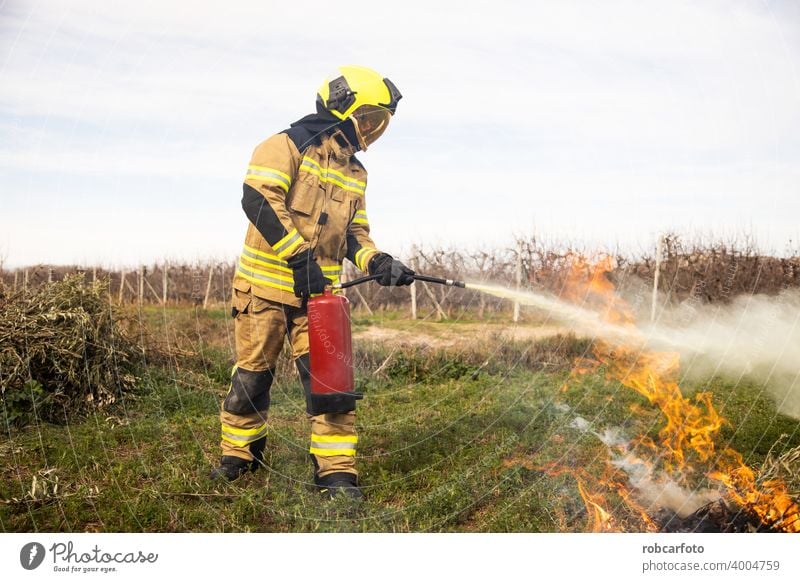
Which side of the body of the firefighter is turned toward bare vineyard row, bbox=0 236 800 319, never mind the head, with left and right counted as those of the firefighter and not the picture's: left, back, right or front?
left

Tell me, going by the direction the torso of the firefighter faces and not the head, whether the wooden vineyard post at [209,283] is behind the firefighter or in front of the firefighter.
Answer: behind

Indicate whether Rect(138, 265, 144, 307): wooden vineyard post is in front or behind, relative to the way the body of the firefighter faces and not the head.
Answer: behind

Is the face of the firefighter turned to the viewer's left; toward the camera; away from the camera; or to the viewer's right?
to the viewer's right

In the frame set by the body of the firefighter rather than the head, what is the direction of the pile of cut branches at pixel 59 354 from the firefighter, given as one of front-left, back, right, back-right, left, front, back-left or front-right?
back

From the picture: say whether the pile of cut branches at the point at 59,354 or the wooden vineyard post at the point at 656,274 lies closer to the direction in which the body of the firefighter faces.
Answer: the wooden vineyard post

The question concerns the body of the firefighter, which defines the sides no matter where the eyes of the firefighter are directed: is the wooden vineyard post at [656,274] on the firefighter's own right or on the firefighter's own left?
on the firefighter's own left

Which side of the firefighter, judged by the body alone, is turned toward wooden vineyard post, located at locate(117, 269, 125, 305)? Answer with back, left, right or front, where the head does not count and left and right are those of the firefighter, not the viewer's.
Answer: back
